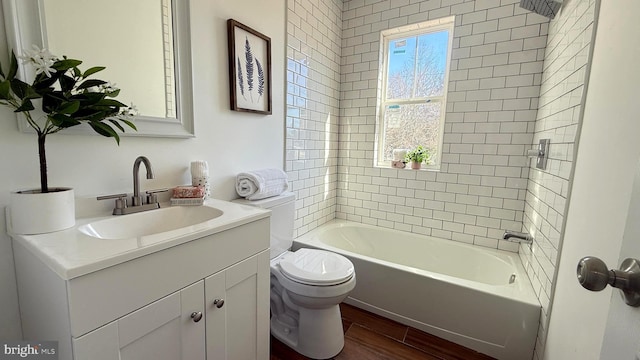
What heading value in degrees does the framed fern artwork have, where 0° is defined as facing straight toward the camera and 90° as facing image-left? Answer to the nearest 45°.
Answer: approximately 315°

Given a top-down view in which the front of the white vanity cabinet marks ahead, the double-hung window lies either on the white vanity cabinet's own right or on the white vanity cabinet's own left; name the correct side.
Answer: on the white vanity cabinet's own left

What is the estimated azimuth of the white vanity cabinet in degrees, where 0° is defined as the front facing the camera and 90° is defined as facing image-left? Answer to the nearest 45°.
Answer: approximately 315°

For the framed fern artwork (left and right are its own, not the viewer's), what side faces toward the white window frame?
left

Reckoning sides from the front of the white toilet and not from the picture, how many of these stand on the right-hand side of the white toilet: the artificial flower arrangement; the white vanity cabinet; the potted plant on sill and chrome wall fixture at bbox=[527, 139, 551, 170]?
2

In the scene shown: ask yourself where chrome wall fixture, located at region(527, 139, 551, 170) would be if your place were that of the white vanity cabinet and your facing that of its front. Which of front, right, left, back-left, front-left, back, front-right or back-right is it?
front-left

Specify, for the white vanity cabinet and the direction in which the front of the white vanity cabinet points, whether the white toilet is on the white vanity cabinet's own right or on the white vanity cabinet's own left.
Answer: on the white vanity cabinet's own left

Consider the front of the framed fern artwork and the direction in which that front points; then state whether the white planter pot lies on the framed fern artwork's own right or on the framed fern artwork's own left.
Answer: on the framed fern artwork's own right

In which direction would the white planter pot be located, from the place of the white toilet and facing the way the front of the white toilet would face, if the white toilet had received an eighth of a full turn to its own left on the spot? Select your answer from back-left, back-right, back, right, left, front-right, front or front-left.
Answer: back-right

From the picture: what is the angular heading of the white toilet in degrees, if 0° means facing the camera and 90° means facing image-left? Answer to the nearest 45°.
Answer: approximately 315°

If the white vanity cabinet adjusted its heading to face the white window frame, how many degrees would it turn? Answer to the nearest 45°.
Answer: approximately 90° to its left

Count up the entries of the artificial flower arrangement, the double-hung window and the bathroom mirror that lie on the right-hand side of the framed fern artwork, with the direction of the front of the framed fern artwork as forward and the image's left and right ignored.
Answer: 2
